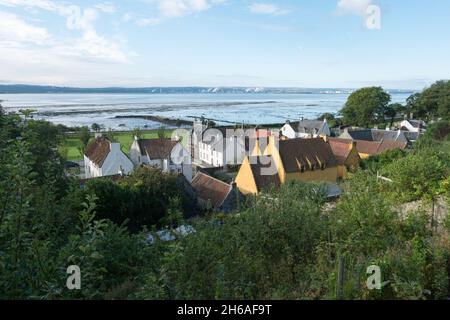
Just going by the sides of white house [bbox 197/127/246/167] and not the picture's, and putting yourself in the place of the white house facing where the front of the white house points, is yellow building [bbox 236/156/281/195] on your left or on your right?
on your left

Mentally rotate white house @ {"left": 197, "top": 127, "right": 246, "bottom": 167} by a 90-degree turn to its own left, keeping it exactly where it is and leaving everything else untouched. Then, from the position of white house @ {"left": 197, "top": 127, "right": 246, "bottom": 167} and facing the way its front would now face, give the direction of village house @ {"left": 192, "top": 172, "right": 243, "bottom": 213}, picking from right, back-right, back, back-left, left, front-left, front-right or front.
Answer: front-right

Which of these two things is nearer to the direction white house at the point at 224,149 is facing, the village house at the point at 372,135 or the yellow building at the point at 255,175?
the yellow building

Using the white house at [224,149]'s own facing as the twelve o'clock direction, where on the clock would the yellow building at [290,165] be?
The yellow building is roughly at 10 o'clock from the white house.

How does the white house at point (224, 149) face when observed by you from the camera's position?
facing the viewer and to the left of the viewer

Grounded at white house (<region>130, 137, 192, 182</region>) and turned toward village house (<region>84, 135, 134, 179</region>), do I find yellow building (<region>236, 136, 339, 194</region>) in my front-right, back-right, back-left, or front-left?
back-left

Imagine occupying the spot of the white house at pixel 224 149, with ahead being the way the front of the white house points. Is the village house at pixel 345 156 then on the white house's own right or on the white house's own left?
on the white house's own left

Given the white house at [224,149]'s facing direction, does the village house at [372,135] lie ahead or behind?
behind
